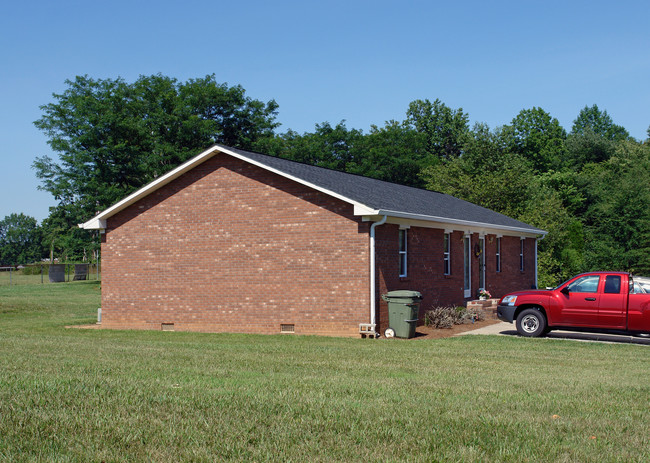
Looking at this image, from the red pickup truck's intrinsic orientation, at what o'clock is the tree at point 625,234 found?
The tree is roughly at 3 o'clock from the red pickup truck.

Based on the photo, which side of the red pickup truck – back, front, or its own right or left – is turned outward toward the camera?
left

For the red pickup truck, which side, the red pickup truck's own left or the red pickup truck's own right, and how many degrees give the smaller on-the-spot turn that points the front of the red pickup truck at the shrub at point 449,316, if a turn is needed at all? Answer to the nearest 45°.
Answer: approximately 45° to the red pickup truck's own right

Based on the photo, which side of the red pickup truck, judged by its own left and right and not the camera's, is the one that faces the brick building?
front

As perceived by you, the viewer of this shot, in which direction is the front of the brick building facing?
facing the viewer and to the right of the viewer

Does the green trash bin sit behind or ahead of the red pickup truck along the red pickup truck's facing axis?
ahead

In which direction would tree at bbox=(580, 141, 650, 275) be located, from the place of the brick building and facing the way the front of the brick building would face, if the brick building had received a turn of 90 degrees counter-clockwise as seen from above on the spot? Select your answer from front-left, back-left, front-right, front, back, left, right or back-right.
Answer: front

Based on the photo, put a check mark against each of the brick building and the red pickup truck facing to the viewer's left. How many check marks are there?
1

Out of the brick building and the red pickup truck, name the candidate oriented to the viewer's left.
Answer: the red pickup truck

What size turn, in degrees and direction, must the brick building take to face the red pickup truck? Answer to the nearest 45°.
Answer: approximately 45° to its left

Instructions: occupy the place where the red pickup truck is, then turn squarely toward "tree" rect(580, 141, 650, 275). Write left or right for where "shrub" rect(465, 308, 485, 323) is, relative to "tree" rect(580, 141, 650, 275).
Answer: left

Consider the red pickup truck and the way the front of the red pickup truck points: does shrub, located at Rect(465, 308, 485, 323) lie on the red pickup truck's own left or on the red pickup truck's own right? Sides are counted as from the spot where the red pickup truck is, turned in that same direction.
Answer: on the red pickup truck's own right
